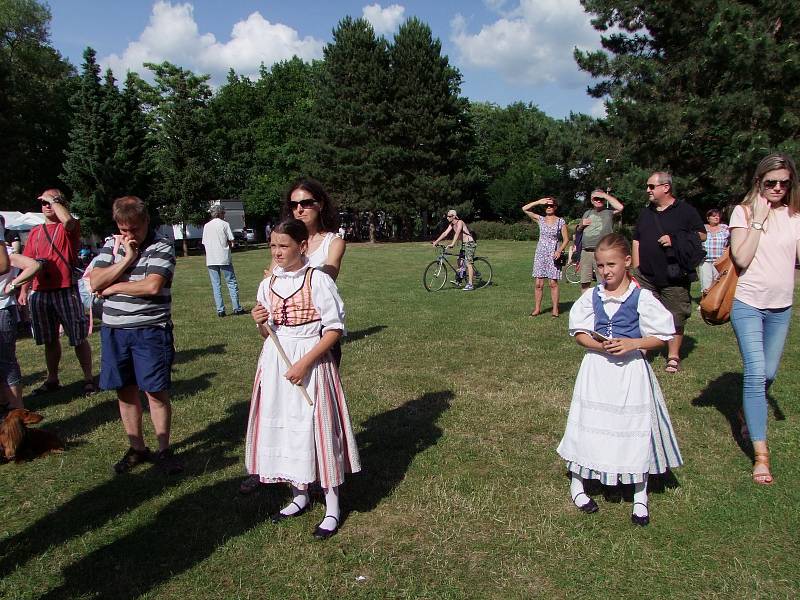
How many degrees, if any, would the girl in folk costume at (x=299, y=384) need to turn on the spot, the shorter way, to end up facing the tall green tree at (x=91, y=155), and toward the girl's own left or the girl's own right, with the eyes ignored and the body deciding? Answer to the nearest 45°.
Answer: approximately 135° to the girl's own right

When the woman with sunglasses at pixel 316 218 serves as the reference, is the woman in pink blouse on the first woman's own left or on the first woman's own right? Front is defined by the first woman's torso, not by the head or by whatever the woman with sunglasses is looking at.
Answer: on the first woman's own left

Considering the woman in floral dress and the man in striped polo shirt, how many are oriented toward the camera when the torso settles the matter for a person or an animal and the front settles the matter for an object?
2

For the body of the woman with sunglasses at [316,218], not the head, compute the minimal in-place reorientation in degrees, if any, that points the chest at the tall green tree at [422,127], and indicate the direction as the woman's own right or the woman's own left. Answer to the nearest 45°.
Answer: approximately 135° to the woman's own right

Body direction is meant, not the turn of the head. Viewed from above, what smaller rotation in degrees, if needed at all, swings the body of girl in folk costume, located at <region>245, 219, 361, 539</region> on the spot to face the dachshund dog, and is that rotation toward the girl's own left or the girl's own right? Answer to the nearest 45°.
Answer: approximately 90° to the girl's own right

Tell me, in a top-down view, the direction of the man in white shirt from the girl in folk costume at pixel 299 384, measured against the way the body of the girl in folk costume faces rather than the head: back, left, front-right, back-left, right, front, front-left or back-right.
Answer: back-right

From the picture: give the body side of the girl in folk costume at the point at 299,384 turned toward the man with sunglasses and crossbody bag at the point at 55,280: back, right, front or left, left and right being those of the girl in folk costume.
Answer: right

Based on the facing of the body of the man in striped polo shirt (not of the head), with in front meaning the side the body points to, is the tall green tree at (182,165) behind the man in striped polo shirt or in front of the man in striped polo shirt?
behind

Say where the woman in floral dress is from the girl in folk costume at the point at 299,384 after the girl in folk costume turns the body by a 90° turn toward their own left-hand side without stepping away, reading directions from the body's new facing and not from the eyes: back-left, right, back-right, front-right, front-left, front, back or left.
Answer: left

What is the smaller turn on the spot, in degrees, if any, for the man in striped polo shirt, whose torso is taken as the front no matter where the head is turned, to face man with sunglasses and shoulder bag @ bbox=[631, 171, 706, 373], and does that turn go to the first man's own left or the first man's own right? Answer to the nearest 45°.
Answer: approximately 90° to the first man's own left

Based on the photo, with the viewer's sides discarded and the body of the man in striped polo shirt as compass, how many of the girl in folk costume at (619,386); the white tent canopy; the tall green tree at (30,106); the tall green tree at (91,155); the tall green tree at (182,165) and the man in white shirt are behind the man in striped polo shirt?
5

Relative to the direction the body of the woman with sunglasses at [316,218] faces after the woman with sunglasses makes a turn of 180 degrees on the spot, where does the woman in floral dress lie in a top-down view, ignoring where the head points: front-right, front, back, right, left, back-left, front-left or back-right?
front

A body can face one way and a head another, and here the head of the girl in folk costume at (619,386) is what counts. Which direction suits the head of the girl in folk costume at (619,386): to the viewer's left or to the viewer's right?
to the viewer's left
